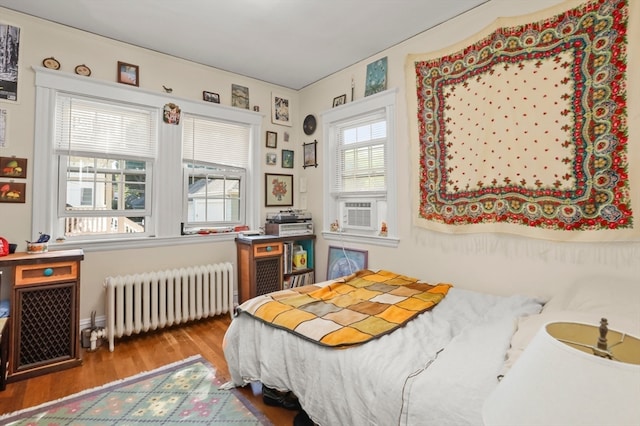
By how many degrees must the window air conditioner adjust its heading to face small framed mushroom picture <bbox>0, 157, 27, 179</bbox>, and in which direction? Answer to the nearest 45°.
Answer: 0° — it already faces it

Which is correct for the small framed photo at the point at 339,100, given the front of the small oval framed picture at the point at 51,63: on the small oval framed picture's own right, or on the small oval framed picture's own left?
on the small oval framed picture's own left

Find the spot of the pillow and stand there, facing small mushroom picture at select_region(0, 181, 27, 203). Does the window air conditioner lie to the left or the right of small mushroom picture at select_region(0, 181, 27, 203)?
right

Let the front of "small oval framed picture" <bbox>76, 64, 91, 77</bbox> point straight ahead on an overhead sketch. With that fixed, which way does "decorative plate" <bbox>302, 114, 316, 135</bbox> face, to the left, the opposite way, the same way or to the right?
to the right

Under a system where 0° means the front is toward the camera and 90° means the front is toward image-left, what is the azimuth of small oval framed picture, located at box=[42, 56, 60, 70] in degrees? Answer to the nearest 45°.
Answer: approximately 0°

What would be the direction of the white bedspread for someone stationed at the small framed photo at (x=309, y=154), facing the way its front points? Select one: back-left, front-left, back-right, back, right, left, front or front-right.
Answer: front-left

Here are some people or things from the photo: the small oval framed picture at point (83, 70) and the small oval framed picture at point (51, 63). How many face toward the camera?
2

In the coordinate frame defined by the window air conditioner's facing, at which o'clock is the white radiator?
The white radiator is roughly at 1 o'clock from the window air conditioner.

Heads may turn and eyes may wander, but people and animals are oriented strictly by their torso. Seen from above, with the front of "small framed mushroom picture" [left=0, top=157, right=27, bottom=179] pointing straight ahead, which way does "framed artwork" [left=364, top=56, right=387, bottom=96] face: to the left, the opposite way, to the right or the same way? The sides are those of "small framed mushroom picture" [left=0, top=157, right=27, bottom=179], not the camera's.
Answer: to the right

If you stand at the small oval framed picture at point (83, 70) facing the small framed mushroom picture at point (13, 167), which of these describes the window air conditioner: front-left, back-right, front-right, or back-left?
back-left

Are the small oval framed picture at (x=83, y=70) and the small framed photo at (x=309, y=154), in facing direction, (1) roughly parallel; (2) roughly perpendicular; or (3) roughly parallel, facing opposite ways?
roughly perpendicular

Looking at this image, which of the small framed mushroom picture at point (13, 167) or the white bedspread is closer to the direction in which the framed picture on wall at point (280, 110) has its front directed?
the white bedspread

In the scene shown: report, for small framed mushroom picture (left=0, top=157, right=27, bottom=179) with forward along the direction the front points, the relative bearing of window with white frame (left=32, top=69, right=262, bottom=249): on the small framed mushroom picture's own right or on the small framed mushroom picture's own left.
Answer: on the small framed mushroom picture's own left

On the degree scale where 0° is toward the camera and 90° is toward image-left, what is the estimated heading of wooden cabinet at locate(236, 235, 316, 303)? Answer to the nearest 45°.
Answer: approximately 315°

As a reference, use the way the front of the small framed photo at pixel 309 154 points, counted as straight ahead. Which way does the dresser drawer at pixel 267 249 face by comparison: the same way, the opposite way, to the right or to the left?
to the left
